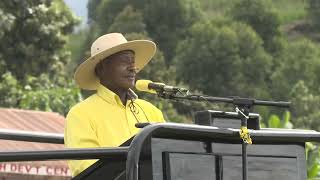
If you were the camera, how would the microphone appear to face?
facing to the left of the viewer

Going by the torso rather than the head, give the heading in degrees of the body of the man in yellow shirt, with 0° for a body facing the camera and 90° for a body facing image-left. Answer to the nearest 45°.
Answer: approximately 315°

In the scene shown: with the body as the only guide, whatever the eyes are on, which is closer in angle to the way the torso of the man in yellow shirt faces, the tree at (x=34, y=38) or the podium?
the podium

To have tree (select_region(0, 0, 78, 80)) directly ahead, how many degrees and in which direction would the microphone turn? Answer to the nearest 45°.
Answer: approximately 90° to its right

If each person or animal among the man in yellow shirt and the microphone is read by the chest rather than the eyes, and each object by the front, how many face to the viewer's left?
1
